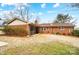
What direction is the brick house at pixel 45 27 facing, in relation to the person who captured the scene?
facing the viewer
